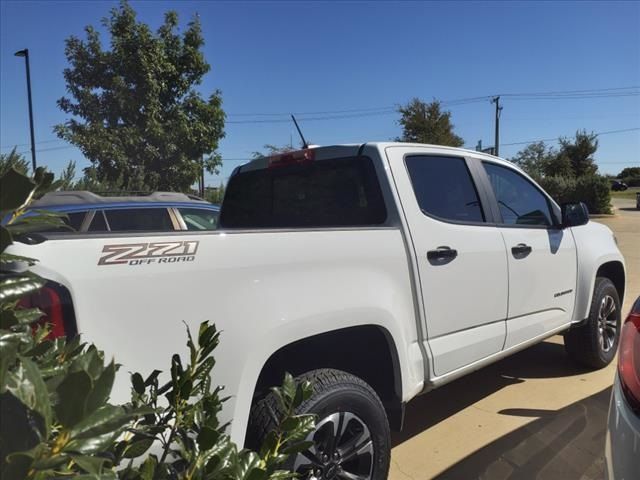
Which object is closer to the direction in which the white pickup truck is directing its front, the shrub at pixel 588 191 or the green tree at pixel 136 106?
the shrub

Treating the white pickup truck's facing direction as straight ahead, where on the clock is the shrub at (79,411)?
The shrub is roughly at 5 o'clock from the white pickup truck.

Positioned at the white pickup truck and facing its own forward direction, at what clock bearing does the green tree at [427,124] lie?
The green tree is roughly at 11 o'clock from the white pickup truck.

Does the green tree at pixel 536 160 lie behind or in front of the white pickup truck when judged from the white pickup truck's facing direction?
in front

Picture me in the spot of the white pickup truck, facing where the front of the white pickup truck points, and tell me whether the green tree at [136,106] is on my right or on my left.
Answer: on my left

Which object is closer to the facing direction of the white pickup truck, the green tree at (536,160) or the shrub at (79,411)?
the green tree

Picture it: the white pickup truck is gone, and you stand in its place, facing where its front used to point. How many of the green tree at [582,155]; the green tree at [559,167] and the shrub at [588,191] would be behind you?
0

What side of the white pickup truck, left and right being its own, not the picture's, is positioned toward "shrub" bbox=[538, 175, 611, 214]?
front

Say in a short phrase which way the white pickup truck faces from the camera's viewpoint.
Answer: facing away from the viewer and to the right of the viewer

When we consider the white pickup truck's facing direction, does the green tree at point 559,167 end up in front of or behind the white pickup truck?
in front
